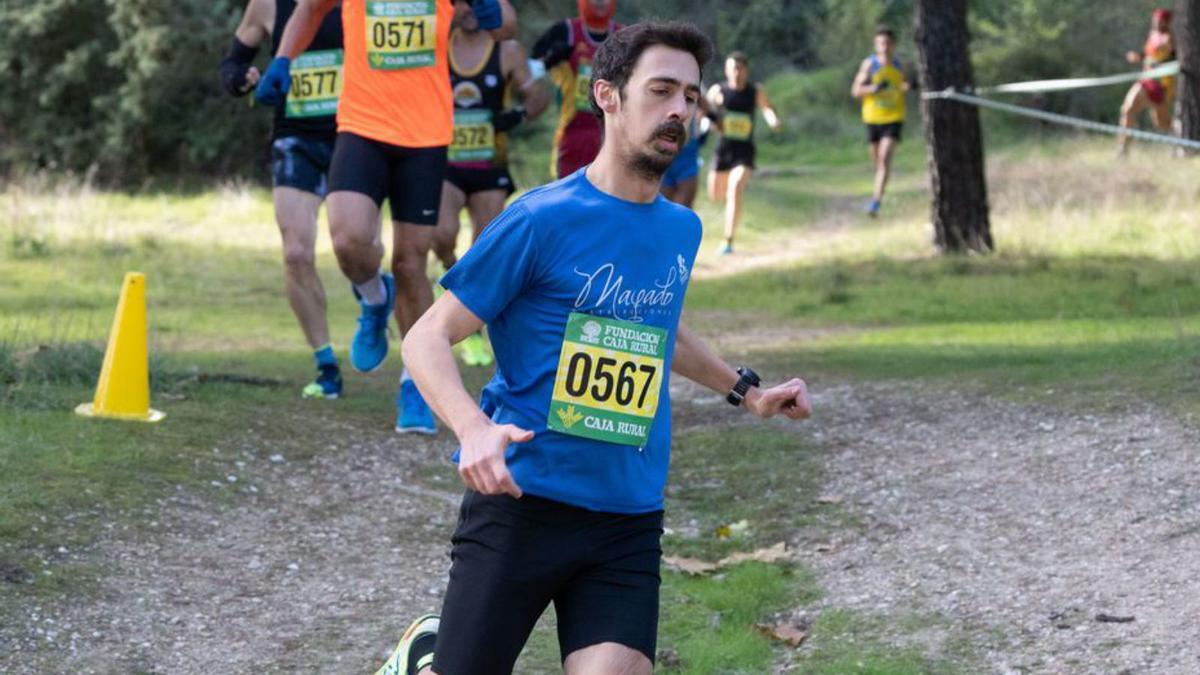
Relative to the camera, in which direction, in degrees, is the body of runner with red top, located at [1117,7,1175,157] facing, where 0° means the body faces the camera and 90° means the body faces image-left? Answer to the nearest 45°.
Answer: approximately 45°

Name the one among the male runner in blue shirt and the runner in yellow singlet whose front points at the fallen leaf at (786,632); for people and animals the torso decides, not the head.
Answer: the runner in yellow singlet

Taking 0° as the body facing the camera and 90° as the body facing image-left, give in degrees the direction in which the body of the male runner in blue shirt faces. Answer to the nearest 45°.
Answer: approximately 315°

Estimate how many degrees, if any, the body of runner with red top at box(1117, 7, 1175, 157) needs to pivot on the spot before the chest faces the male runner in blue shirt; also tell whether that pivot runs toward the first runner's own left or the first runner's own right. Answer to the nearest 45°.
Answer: approximately 45° to the first runner's own left

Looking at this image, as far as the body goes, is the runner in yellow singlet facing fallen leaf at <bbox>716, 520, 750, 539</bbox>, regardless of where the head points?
yes

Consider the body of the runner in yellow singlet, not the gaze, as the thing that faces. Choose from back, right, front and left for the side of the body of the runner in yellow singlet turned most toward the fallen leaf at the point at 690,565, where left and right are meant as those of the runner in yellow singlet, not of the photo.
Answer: front

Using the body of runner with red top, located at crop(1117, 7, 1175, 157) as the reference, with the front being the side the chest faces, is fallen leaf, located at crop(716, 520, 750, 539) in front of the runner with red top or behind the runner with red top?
in front

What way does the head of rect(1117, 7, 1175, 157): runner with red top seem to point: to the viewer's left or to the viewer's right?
to the viewer's left
